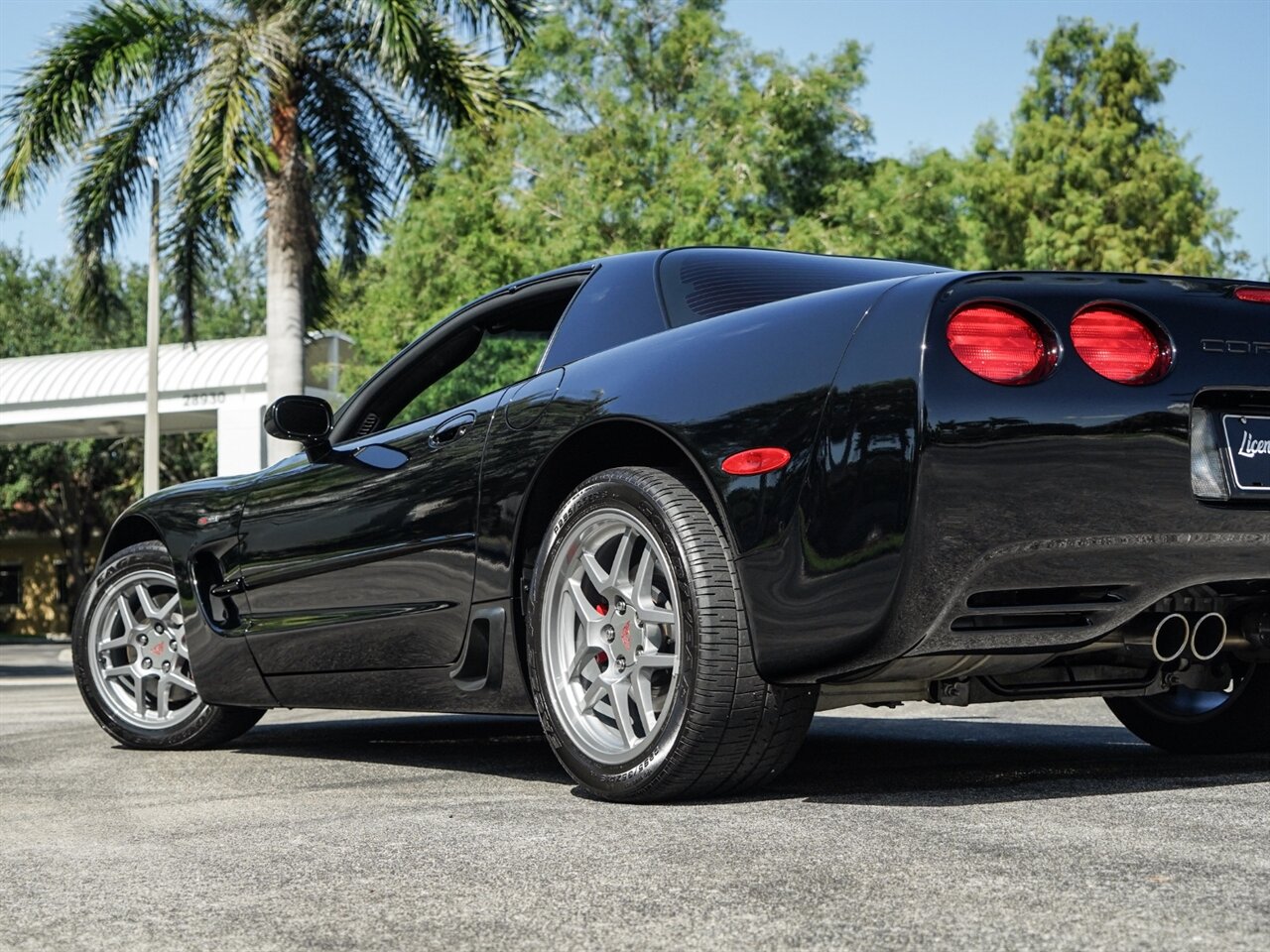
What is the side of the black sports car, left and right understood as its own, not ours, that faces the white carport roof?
front

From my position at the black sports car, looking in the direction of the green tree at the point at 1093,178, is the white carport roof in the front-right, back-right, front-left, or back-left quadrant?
front-left

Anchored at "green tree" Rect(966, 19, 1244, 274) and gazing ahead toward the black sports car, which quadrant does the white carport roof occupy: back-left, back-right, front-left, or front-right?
front-right

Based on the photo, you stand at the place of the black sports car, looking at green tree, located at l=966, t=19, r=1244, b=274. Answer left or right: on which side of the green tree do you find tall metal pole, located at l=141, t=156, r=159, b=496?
left

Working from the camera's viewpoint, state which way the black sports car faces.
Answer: facing away from the viewer and to the left of the viewer

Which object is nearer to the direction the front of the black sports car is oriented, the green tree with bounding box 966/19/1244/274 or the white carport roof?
the white carport roof

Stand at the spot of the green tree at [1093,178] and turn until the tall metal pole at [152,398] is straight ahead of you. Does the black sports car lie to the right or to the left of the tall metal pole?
left

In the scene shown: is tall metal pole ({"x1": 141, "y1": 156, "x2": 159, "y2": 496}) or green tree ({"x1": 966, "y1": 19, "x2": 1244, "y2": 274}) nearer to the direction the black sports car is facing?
the tall metal pole

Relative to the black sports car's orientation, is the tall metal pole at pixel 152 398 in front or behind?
in front

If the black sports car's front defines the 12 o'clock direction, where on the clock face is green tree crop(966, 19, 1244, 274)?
The green tree is roughly at 2 o'clock from the black sports car.
